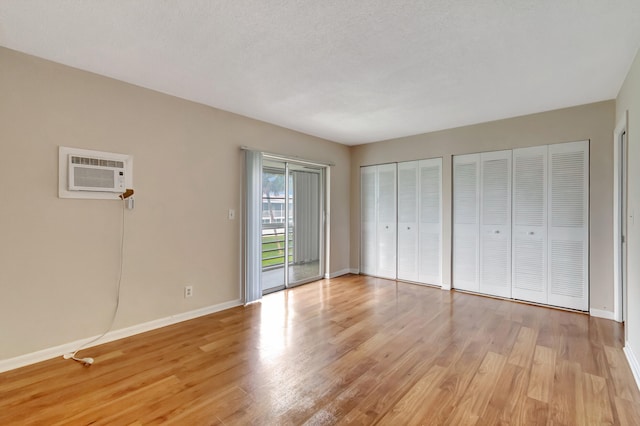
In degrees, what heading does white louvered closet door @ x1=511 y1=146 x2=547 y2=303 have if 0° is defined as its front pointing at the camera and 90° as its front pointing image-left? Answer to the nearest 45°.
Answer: approximately 0°

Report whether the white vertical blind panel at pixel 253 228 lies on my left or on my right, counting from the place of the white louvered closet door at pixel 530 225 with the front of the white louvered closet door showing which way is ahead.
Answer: on my right

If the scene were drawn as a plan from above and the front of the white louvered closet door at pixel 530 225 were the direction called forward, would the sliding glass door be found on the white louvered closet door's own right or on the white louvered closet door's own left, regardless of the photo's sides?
on the white louvered closet door's own right
